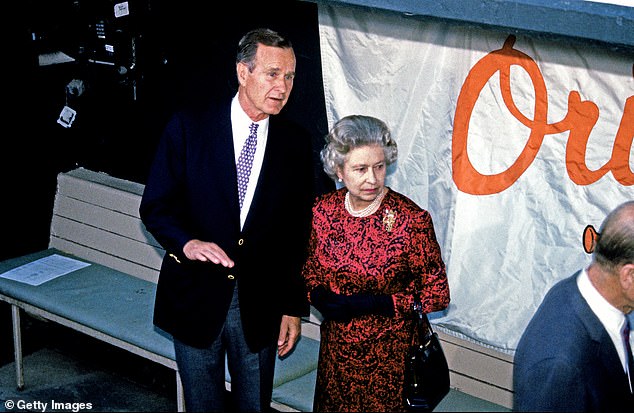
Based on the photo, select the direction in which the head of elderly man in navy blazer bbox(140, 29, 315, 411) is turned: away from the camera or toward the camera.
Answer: toward the camera

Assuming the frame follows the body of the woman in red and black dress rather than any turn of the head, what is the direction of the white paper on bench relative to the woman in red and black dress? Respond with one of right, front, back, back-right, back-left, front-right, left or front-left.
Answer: back-right

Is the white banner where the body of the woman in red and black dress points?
no

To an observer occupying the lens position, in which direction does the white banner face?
facing the viewer

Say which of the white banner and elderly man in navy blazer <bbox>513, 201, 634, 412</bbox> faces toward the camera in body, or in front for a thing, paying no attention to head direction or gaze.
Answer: the white banner

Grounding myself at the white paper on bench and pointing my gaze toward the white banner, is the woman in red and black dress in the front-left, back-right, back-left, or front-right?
front-right

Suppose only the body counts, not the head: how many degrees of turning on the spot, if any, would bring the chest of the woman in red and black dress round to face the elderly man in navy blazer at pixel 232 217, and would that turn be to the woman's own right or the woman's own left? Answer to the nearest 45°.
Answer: approximately 90° to the woman's own right

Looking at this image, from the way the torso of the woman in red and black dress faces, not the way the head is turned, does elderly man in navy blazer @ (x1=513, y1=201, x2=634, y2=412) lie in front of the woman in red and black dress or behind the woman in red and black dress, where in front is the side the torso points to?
in front

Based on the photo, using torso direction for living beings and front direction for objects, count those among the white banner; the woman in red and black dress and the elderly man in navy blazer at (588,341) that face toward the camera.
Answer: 2

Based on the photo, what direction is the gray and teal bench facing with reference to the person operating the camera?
facing the viewer and to the left of the viewer

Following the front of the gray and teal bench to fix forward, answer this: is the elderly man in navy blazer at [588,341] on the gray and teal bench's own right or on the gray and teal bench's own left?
on the gray and teal bench's own left

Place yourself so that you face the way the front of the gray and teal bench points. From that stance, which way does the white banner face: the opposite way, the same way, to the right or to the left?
the same way
